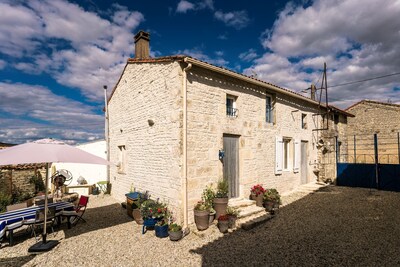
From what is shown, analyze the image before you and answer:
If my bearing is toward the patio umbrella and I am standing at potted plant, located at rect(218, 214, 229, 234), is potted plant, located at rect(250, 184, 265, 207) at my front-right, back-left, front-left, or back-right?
back-right

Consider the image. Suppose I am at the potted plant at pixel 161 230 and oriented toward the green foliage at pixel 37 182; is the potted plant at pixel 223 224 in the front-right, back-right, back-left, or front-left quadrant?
back-right

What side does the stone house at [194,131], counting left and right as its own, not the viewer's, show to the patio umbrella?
right

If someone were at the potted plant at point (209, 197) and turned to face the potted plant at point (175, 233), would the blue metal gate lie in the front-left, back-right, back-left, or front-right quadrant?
back-left

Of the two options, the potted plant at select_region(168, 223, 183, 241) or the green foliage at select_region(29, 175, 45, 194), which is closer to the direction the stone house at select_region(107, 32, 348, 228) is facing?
the potted plant

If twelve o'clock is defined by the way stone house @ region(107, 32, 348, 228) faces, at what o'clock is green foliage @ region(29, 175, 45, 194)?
The green foliage is roughly at 5 o'clock from the stone house.

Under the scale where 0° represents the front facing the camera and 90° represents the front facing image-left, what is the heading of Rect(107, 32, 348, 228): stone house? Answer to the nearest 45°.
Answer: approximately 315°
